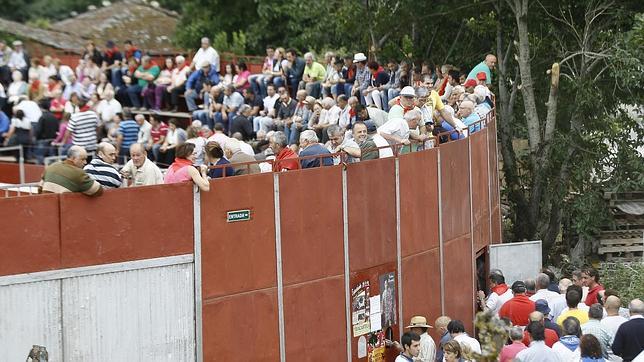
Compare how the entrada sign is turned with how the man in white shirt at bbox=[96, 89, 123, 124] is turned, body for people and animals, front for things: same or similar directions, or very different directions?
same or similar directions

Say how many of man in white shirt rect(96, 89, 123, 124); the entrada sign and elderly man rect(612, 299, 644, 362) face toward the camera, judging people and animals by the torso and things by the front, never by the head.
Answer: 2

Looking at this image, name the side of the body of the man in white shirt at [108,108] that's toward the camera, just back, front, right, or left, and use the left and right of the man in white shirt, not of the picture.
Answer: front

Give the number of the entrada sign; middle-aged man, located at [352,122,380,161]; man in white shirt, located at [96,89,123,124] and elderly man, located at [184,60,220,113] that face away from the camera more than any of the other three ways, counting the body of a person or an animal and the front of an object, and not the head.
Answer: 0

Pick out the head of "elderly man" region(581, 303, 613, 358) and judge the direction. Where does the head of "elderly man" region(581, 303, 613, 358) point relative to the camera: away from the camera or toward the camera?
away from the camera

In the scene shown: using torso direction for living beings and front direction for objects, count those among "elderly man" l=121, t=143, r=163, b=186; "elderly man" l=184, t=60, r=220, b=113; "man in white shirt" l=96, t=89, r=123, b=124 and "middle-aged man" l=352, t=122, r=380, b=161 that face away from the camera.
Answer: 0

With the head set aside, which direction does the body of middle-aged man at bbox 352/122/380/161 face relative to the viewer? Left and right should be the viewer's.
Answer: facing the viewer and to the left of the viewer

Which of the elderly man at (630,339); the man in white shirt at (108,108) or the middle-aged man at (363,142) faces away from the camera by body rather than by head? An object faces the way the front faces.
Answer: the elderly man at (630,339)

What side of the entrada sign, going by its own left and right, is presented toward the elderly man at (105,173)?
right

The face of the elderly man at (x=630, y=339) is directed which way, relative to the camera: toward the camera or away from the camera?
away from the camera

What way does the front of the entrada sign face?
toward the camera
